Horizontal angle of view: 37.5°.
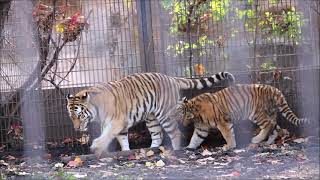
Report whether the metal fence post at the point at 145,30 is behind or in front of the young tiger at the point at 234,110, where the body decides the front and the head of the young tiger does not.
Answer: in front

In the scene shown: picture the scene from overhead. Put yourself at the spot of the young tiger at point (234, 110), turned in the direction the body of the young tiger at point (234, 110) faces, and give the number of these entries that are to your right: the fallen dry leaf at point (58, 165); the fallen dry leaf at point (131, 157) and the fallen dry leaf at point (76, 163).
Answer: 0

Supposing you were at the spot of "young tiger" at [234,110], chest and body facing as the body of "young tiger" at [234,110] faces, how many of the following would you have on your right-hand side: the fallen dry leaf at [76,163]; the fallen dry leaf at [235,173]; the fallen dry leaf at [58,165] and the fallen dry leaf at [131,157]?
0

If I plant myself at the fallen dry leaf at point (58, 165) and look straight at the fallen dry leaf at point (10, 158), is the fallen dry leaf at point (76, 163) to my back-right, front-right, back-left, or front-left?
back-right

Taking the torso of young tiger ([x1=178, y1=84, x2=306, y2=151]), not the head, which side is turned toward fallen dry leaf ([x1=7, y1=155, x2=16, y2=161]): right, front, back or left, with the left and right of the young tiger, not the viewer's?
front

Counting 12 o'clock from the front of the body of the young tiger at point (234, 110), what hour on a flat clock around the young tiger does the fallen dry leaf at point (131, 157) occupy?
The fallen dry leaf is roughly at 11 o'clock from the young tiger.

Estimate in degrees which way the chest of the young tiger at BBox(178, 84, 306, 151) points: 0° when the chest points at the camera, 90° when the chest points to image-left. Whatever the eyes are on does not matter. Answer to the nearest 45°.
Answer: approximately 90°

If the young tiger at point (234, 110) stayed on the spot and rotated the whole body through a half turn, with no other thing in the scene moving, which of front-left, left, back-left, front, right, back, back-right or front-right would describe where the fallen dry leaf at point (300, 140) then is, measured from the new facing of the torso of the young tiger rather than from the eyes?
front

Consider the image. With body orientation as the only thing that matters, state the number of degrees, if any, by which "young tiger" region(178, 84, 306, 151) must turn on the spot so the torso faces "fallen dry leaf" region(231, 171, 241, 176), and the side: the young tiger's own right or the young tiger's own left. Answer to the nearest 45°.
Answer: approximately 90° to the young tiger's own left

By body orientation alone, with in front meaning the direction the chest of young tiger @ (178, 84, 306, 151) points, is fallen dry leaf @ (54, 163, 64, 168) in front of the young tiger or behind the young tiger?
in front

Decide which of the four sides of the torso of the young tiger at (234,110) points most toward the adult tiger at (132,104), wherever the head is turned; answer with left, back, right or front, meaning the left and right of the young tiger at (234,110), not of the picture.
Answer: front

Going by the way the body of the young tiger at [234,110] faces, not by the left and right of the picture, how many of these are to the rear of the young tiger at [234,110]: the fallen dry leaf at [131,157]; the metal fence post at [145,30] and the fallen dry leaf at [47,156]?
0

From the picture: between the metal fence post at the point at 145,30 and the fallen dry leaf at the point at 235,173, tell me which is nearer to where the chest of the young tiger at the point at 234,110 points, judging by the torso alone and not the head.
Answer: the metal fence post
